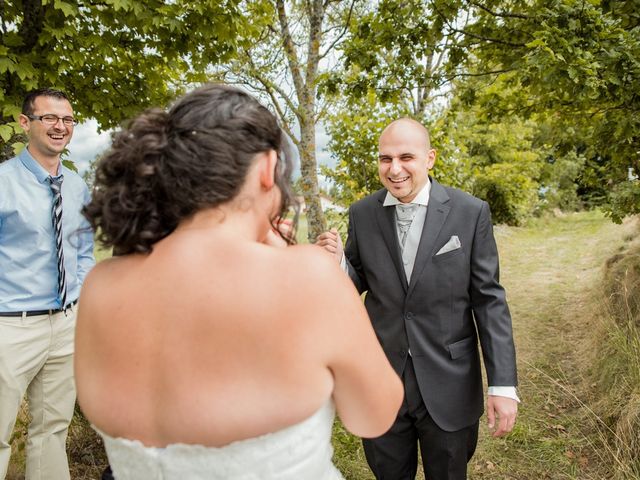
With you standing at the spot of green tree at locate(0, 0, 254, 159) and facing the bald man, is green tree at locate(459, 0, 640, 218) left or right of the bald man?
left

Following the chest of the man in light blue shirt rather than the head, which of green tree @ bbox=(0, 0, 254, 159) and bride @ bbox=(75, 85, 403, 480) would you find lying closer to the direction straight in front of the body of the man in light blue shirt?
the bride

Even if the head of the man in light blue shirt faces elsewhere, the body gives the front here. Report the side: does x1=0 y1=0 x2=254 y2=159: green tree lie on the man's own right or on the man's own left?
on the man's own left

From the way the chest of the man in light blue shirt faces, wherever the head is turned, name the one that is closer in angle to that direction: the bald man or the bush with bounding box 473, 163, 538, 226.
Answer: the bald man

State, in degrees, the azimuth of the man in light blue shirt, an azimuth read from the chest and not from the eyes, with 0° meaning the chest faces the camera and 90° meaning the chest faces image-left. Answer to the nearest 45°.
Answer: approximately 315°

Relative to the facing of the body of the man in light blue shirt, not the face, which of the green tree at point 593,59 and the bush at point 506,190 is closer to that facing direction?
the green tree

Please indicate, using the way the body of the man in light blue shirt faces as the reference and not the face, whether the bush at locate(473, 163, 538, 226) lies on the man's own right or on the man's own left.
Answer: on the man's own left
